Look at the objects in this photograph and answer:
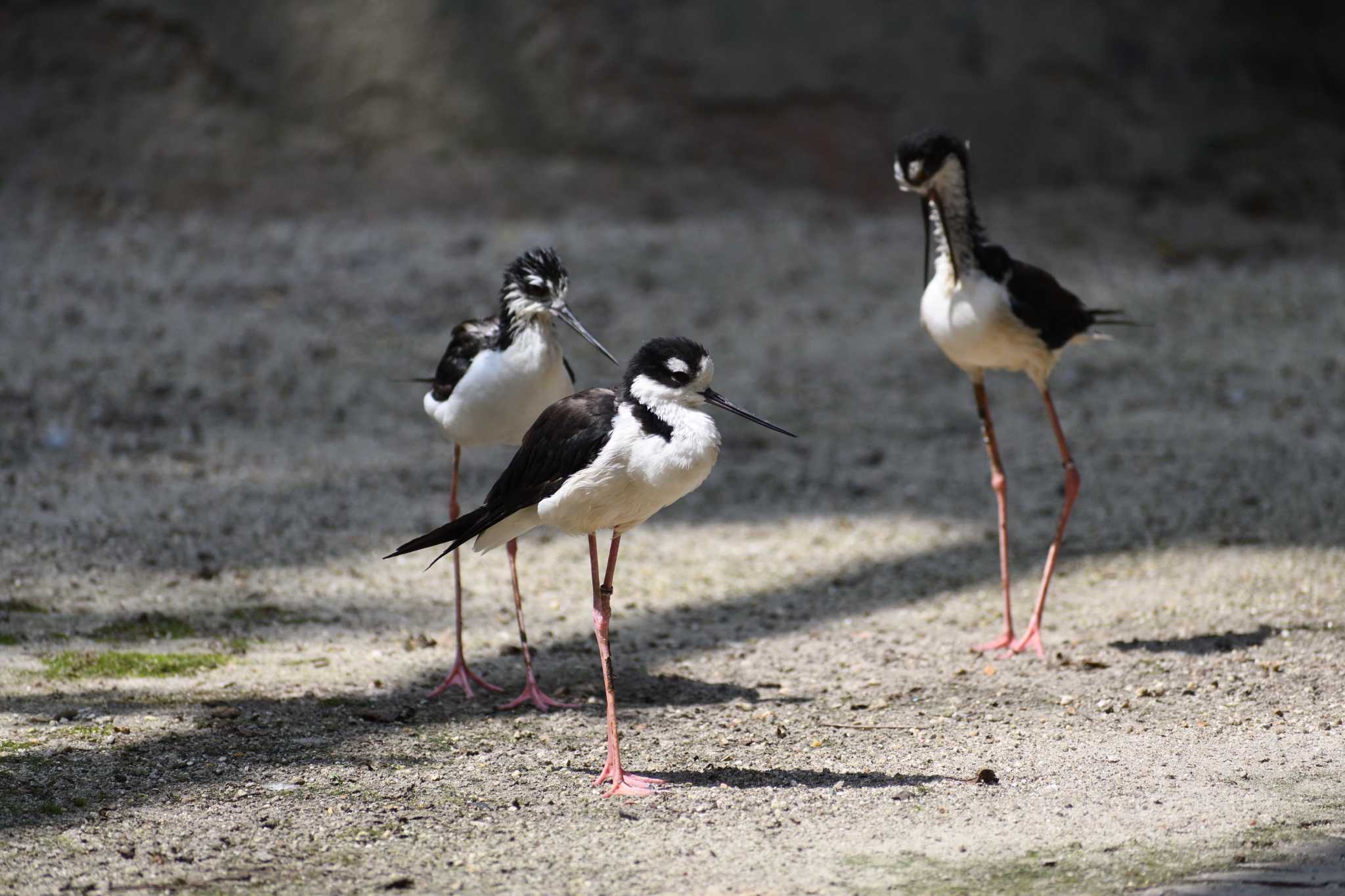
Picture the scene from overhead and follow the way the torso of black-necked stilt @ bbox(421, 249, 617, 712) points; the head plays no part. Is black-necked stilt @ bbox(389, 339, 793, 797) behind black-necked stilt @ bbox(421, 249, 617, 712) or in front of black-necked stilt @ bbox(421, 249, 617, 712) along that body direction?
in front

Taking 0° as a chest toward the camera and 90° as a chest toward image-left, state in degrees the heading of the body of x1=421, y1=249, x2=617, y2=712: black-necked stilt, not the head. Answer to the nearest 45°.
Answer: approximately 315°

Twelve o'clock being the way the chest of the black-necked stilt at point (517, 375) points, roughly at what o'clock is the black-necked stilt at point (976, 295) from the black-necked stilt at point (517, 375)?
the black-necked stilt at point (976, 295) is roughly at 10 o'clock from the black-necked stilt at point (517, 375).

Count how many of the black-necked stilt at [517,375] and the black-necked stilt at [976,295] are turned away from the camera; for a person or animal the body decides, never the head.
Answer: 0

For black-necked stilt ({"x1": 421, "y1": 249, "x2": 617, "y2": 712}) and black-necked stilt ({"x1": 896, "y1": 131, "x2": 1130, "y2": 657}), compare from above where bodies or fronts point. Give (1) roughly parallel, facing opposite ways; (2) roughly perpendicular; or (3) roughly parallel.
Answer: roughly perpendicular

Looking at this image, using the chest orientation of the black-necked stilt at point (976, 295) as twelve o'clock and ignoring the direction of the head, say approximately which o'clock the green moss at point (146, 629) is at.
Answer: The green moss is roughly at 1 o'clock from the black-necked stilt.

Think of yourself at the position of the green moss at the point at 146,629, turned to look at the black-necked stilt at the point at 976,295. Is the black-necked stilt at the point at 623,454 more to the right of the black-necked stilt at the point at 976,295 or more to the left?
right

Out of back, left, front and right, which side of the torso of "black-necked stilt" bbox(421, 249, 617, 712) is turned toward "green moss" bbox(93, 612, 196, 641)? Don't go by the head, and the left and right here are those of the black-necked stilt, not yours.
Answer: back

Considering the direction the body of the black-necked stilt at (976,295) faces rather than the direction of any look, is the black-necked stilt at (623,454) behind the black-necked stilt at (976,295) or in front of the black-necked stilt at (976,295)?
in front

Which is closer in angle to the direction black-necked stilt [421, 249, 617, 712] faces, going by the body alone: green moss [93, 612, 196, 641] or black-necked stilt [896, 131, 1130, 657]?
the black-necked stilt

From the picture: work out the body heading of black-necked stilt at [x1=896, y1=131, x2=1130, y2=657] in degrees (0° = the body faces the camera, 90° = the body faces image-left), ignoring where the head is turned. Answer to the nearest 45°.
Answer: approximately 45°
